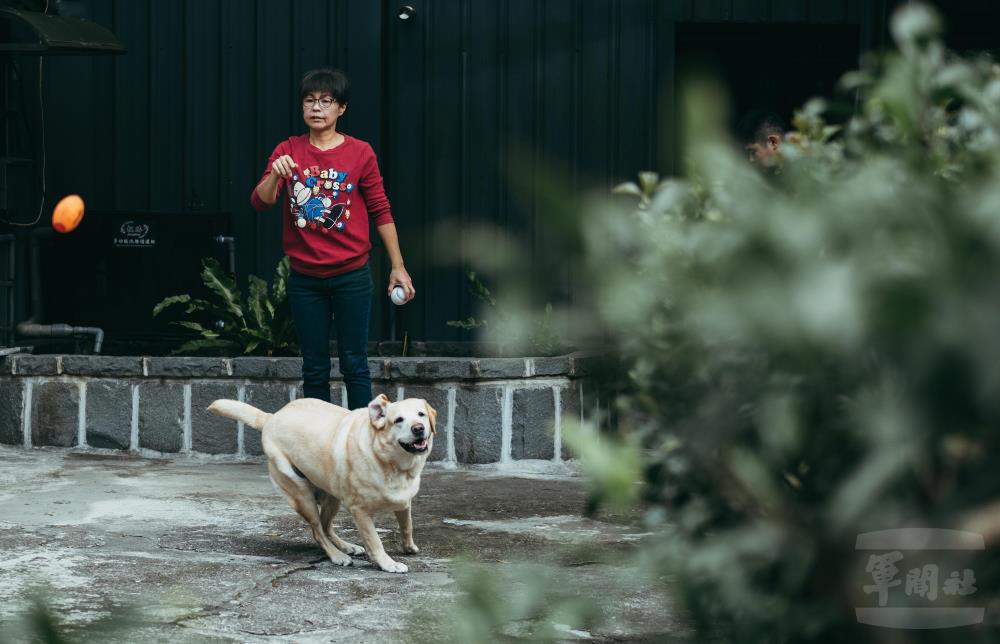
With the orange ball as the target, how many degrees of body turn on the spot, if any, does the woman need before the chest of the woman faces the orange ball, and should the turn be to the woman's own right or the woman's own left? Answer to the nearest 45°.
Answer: approximately 135° to the woman's own right

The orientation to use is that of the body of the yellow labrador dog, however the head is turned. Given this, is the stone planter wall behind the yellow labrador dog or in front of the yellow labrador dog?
behind

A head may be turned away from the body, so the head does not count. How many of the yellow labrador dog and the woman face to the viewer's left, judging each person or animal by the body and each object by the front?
0

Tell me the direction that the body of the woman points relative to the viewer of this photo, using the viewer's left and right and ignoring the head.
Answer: facing the viewer

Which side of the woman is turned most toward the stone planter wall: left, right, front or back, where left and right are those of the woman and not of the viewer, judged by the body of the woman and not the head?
back

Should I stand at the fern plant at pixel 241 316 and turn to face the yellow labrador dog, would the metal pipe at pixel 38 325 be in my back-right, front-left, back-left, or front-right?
back-right

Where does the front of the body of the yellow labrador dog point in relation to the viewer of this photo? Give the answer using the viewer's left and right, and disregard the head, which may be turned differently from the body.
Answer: facing the viewer and to the right of the viewer

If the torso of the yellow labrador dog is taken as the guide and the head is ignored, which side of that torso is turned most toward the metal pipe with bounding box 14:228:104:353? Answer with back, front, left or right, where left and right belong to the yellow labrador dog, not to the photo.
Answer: back

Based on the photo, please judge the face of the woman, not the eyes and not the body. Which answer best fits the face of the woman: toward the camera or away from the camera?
toward the camera
